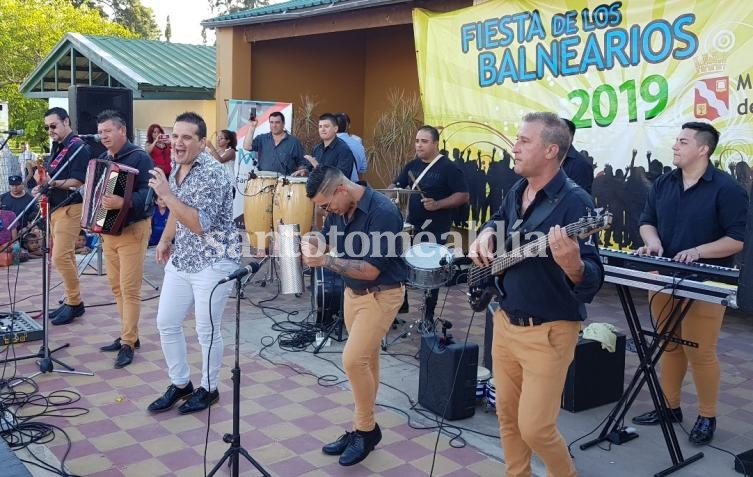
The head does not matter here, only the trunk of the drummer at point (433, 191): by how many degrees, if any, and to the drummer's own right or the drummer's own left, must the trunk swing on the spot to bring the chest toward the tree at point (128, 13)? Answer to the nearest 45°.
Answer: approximately 90° to the drummer's own right

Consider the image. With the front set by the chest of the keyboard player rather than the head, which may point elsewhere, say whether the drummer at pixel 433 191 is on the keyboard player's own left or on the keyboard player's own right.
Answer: on the keyboard player's own right

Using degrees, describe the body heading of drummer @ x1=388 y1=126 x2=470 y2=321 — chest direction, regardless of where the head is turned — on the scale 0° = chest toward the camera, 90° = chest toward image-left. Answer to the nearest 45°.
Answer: approximately 45°

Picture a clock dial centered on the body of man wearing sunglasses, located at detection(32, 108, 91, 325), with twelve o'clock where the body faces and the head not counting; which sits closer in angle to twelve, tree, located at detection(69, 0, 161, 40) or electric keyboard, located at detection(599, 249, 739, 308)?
the electric keyboard

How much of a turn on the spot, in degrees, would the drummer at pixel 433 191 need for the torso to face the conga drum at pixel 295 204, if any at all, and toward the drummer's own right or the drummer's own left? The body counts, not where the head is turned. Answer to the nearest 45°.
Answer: approximately 90° to the drummer's own right

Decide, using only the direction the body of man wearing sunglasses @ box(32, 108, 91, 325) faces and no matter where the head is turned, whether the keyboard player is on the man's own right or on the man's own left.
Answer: on the man's own left

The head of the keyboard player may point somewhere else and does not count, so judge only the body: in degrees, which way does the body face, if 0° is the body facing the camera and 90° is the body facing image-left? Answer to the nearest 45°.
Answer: approximately 45°
